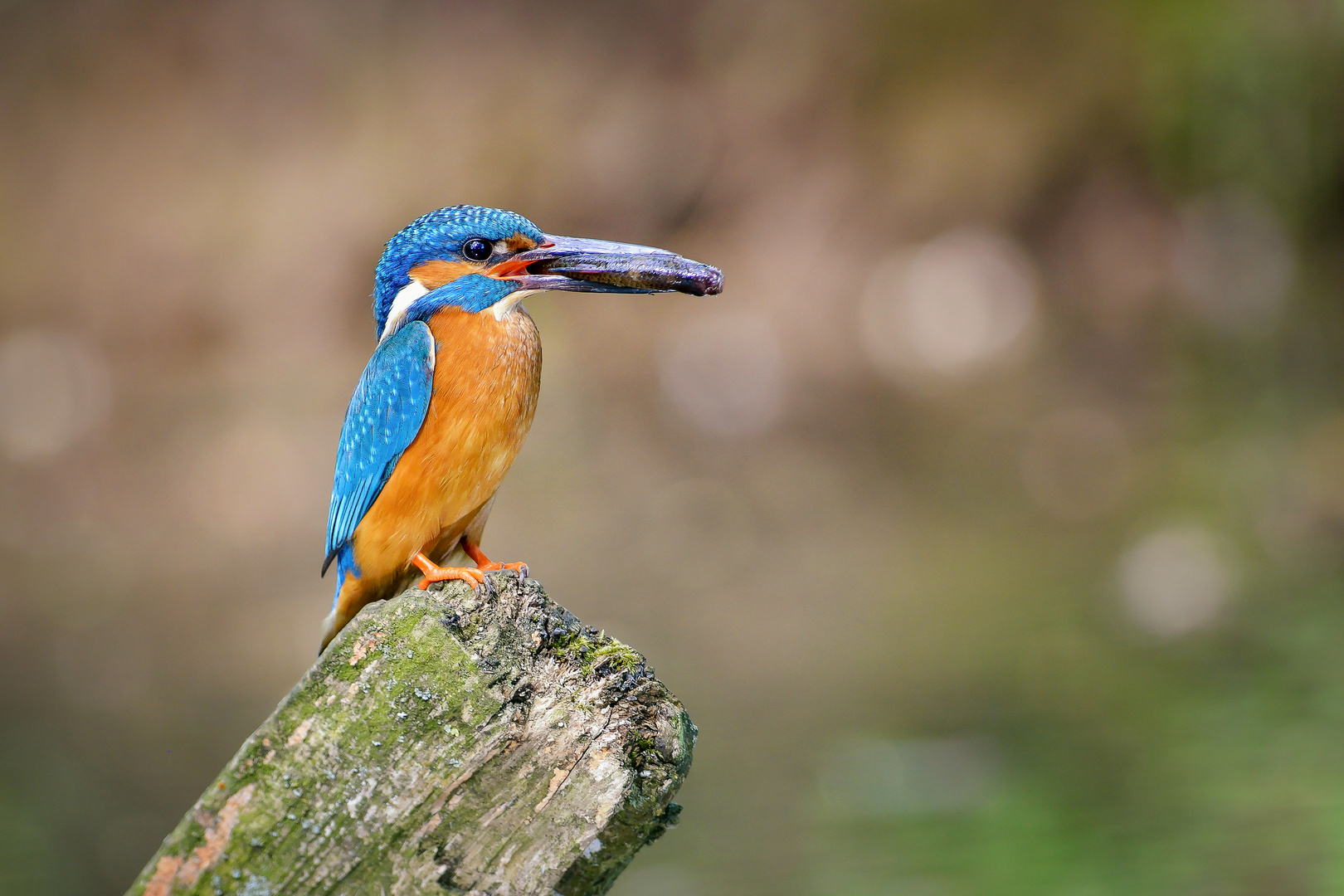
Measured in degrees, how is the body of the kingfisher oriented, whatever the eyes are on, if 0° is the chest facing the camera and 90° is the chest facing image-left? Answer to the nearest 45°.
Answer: approximately 270°
